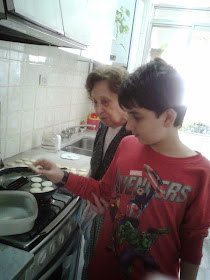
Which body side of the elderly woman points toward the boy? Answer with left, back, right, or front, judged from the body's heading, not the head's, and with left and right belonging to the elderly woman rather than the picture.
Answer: left

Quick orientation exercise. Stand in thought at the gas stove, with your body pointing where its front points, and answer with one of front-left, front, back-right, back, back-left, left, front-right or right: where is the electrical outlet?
back-left

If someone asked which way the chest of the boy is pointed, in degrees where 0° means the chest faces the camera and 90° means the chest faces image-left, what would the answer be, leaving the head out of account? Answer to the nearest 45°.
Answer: approximately 45°

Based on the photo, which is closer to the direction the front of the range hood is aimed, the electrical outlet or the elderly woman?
the elderly woman
